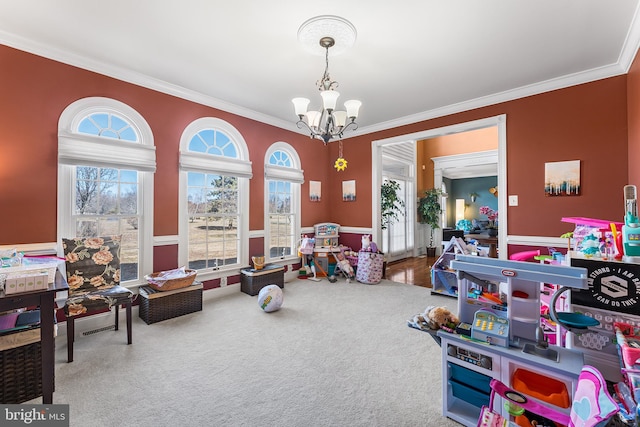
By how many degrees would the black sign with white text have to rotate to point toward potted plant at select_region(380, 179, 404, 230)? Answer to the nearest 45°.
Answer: approximately 135° to its right

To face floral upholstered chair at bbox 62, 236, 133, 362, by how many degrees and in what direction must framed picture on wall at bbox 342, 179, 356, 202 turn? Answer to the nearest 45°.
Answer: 0° — it already faces it

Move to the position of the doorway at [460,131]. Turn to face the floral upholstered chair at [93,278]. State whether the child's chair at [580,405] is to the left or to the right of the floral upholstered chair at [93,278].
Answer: left

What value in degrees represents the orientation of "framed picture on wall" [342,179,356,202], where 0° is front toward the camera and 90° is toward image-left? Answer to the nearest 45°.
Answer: approximately 45°

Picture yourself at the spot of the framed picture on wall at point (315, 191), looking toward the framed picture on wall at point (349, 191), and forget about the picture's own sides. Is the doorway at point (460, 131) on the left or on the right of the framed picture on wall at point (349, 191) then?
right

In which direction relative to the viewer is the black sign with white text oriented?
toward the camera

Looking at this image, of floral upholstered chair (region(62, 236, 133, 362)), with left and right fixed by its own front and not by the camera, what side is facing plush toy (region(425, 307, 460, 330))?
front

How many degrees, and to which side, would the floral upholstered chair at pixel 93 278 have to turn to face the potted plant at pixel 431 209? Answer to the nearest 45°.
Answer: approximately 45° to its left

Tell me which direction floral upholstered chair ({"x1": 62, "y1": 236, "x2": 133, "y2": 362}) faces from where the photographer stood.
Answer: facing the viewer and to the right of the viewer
